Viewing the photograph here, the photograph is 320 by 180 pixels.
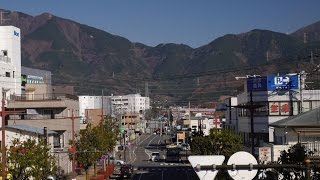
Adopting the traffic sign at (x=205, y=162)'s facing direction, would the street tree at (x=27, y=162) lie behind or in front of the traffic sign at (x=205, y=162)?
in front

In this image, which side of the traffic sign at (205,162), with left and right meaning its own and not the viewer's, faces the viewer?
back
